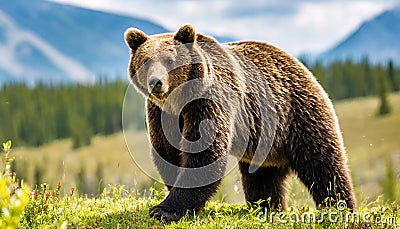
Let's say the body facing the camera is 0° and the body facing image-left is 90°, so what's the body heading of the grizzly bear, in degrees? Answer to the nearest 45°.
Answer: approximately 45°
